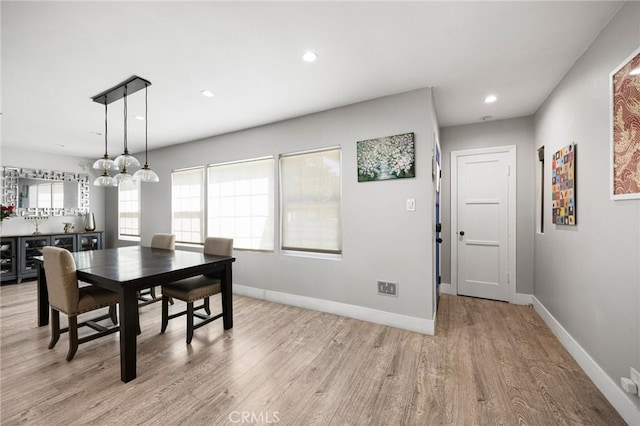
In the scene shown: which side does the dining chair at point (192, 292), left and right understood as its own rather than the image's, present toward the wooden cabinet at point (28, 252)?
right

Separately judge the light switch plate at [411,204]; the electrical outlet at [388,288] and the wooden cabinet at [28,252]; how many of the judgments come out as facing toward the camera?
3

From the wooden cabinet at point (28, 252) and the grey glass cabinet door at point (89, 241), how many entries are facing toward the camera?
2

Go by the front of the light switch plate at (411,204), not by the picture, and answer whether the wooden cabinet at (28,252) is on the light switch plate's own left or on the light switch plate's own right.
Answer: on the light switch plate's own right

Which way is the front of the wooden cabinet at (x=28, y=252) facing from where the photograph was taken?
facing the viewer

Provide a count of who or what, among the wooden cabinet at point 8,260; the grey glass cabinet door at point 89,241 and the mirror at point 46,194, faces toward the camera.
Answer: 3

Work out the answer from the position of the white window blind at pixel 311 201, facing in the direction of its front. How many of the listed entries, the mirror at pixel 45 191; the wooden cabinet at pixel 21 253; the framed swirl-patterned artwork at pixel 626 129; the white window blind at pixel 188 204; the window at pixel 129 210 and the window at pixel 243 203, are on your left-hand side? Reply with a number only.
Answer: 1

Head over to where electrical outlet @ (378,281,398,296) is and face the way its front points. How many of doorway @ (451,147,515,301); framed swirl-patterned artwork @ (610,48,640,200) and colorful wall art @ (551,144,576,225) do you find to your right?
0

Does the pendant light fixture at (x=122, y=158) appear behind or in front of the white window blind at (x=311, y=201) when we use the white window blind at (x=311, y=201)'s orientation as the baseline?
in front

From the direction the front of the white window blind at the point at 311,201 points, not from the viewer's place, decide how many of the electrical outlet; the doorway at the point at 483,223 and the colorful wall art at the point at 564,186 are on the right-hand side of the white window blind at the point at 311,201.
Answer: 0

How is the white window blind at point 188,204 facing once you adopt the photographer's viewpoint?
facing the viewer and to the left of the viewer

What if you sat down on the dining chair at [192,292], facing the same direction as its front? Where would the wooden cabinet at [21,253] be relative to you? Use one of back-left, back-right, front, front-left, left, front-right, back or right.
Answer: right

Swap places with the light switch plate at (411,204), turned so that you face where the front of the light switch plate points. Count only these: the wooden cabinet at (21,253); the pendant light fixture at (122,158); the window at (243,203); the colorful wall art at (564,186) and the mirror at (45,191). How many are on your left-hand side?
1

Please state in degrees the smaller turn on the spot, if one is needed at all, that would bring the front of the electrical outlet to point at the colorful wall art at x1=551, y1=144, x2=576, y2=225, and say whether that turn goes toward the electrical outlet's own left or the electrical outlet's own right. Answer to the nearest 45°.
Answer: approximately 90° to the electrical outlet's own left

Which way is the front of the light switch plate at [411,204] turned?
toward the camera

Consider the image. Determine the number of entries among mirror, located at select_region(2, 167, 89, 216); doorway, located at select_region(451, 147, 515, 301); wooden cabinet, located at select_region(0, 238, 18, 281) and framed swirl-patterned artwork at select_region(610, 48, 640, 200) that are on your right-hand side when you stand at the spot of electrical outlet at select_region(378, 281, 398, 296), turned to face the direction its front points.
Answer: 2

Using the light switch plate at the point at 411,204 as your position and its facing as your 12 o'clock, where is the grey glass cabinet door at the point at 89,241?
The grey glass cabinet door is roughly at 3 o'clock from the light switch plate.

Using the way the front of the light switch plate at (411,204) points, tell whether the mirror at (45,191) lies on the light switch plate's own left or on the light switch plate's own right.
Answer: on the light switch plate's own right

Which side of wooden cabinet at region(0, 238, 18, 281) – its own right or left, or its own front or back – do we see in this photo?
front

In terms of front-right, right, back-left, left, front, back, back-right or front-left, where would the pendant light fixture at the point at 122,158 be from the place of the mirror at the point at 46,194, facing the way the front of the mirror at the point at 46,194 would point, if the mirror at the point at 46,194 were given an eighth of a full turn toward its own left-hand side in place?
front-right

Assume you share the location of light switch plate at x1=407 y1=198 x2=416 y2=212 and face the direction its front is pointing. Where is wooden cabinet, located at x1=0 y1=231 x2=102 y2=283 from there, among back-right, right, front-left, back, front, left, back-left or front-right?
right

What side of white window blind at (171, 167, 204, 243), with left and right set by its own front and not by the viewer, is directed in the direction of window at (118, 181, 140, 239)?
right
